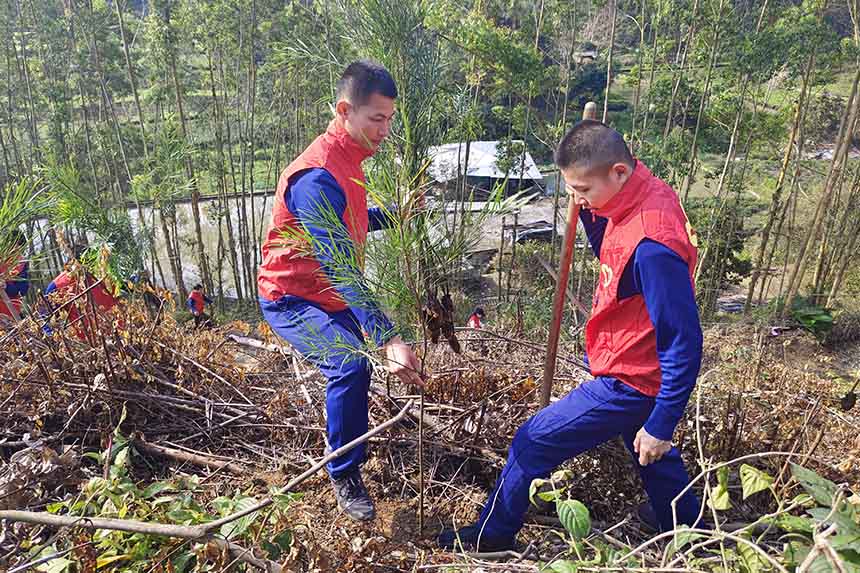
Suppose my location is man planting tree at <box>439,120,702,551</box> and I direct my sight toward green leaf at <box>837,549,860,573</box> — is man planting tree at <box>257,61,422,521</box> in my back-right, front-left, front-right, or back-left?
back-right

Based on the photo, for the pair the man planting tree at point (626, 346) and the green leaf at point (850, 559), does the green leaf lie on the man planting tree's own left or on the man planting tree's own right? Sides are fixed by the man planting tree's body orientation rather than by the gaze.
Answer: on the man planting tree's own left

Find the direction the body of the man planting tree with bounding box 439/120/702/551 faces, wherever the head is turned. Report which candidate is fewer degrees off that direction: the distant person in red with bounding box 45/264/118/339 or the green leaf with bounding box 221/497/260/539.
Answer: the green leaf

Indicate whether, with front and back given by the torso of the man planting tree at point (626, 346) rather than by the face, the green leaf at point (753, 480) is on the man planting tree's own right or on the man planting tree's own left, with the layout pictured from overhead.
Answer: on the man planting tree's own left

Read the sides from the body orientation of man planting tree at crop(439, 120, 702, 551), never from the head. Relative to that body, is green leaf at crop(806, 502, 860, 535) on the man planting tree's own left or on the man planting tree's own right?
on the man planting tree's own left

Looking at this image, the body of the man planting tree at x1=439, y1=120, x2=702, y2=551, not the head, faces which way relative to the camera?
to the viewer's left

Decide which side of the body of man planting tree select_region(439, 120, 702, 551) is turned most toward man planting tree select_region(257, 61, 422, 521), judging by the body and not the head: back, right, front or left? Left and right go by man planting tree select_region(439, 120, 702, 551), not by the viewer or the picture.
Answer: front

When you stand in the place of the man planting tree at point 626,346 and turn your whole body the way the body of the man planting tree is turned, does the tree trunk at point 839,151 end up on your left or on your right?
on your right

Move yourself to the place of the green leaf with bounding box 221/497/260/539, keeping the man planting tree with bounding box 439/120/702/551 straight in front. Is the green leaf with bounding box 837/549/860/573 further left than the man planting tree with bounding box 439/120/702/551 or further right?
right

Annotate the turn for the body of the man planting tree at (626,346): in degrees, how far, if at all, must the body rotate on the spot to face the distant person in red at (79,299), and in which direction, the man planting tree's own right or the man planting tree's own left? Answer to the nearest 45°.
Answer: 0° — they already face them

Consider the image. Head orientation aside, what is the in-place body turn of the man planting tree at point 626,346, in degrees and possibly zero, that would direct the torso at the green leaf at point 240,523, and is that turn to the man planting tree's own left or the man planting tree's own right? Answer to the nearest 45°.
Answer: approximately 45° to the man planting tree's own left
